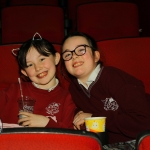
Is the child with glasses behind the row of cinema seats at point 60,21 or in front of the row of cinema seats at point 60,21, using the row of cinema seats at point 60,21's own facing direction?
in front

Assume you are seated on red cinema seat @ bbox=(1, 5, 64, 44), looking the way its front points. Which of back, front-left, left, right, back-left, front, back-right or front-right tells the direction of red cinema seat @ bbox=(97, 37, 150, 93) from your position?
front-left

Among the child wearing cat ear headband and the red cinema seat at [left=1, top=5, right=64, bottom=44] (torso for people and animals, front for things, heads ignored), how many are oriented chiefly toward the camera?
2

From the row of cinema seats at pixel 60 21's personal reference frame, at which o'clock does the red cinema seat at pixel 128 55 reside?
The red cinema seat is roughly at 11 o'clock from the row of cinema seats.

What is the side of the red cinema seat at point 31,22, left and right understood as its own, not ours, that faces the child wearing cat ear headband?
front

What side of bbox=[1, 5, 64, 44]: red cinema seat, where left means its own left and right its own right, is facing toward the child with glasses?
front

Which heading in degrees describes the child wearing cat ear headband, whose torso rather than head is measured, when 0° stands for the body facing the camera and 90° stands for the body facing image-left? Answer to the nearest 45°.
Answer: approximately 0°

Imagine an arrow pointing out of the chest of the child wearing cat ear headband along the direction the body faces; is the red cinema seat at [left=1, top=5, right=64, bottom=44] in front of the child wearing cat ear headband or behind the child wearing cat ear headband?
behind
